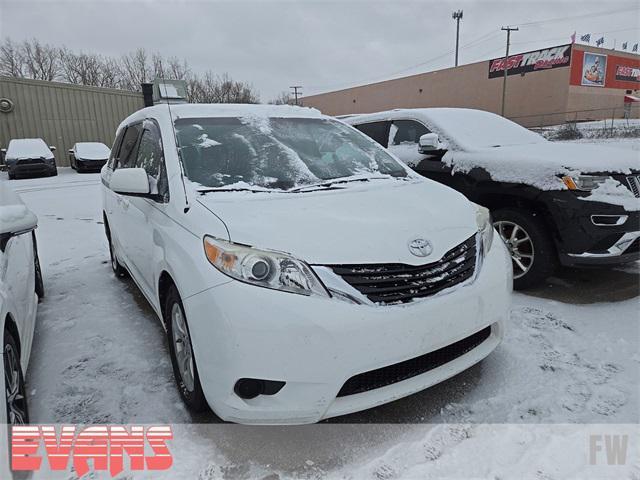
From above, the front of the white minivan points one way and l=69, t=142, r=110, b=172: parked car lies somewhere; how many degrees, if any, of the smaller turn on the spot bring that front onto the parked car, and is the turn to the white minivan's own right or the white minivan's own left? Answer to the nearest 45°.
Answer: approximately 180°

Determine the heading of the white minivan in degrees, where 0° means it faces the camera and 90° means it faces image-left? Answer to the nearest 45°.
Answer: approximately 315°

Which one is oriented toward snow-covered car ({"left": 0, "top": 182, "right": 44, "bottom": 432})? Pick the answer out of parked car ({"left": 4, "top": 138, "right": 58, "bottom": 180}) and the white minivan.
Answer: the parked car

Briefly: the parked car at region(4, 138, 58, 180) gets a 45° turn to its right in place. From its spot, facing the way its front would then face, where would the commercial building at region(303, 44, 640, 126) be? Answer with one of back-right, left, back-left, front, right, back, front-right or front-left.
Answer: back-left

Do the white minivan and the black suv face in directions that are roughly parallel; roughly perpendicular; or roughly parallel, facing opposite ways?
roughly parallel

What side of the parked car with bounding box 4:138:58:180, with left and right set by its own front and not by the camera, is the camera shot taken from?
front

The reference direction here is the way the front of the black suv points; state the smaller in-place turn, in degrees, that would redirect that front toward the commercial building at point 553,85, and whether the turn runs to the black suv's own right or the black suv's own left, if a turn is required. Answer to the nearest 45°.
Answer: approximately 135° to the black suv's own left

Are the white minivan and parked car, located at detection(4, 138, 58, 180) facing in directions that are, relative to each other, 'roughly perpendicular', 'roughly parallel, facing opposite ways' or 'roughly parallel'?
roughly parallel

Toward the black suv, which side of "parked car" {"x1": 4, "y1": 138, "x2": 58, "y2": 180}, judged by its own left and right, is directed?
front

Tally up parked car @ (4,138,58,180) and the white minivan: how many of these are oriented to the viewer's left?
0

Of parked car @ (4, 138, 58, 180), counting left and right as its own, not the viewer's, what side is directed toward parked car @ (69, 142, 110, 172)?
left

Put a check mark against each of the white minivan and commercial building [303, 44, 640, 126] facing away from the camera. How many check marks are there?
0

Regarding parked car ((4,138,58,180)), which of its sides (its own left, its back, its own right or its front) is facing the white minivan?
front

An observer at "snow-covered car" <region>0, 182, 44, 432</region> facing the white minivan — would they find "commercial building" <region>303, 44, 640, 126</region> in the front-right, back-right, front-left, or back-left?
front-left
